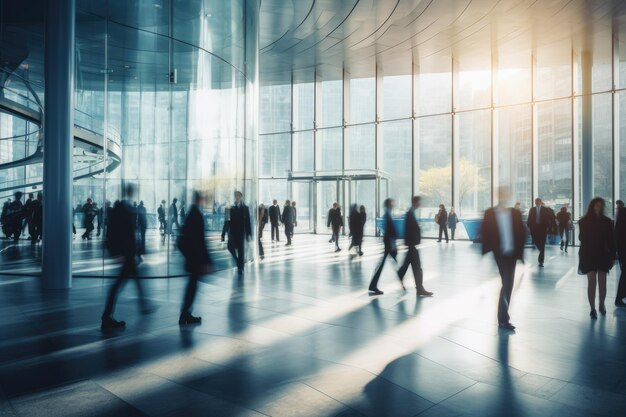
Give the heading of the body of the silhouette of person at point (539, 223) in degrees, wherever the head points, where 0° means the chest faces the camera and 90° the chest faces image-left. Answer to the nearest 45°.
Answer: approximately 0°

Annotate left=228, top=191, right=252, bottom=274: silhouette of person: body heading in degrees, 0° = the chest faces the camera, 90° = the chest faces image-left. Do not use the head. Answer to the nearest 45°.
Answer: approximately 0°

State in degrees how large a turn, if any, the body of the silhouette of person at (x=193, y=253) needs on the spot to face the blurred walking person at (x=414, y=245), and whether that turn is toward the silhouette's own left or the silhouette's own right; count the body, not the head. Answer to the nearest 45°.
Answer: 0° — they already face them

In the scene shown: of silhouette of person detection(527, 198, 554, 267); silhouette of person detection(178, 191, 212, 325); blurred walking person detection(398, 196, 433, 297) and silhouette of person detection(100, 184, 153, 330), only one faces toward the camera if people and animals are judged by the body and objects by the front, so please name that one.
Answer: silhouette of person detection(527, 198, 554, 267)

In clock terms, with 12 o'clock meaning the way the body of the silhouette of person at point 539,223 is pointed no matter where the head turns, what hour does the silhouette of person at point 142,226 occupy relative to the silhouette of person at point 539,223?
the silhouette of person at point 142,226 is roughly at 2 o'clock from the silhouette of person at point 539,223.
